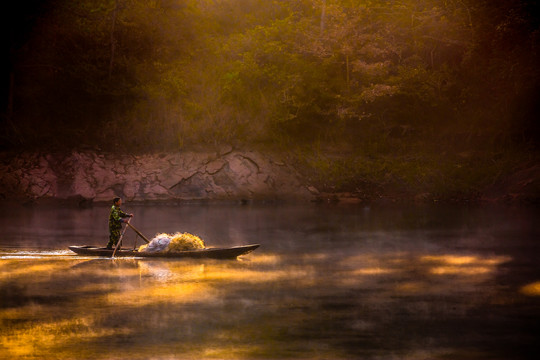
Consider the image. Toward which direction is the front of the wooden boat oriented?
to the viewer's right

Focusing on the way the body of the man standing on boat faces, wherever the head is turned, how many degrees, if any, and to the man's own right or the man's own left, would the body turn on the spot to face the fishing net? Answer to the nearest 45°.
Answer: approximately 45° to the man's own right

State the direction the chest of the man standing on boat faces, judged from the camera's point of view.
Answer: to the viewer's right
